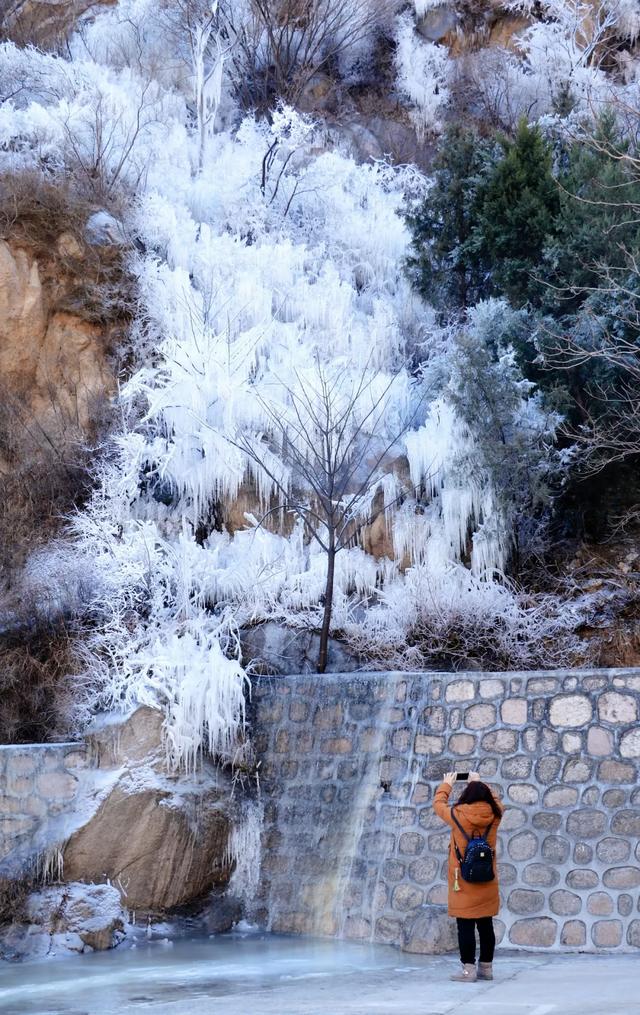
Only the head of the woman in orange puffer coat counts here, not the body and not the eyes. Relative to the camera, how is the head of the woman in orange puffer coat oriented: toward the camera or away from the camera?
away from the camera

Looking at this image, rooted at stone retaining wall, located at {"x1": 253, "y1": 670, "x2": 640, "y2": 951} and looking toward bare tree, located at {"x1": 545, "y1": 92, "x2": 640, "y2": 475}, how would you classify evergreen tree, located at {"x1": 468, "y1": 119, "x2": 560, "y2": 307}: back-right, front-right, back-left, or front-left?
front-left

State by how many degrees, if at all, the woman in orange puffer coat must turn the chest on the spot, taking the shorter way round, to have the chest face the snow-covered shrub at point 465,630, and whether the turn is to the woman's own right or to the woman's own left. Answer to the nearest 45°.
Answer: approximately 45° to the woman's own right

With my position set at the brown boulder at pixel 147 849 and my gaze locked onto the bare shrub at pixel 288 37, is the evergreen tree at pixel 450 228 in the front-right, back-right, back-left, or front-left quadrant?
front-right

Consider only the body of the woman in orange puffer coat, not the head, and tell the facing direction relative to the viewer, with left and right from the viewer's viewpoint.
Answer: facing away from the viewer and to the left of the viewer
